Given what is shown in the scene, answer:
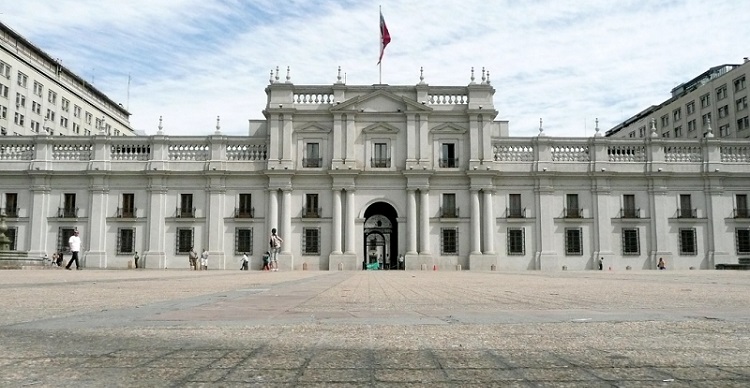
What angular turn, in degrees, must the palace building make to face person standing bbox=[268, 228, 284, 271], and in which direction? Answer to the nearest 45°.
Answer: approximately 45° to its right

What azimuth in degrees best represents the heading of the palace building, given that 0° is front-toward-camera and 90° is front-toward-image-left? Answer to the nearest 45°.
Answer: approximately 0°
